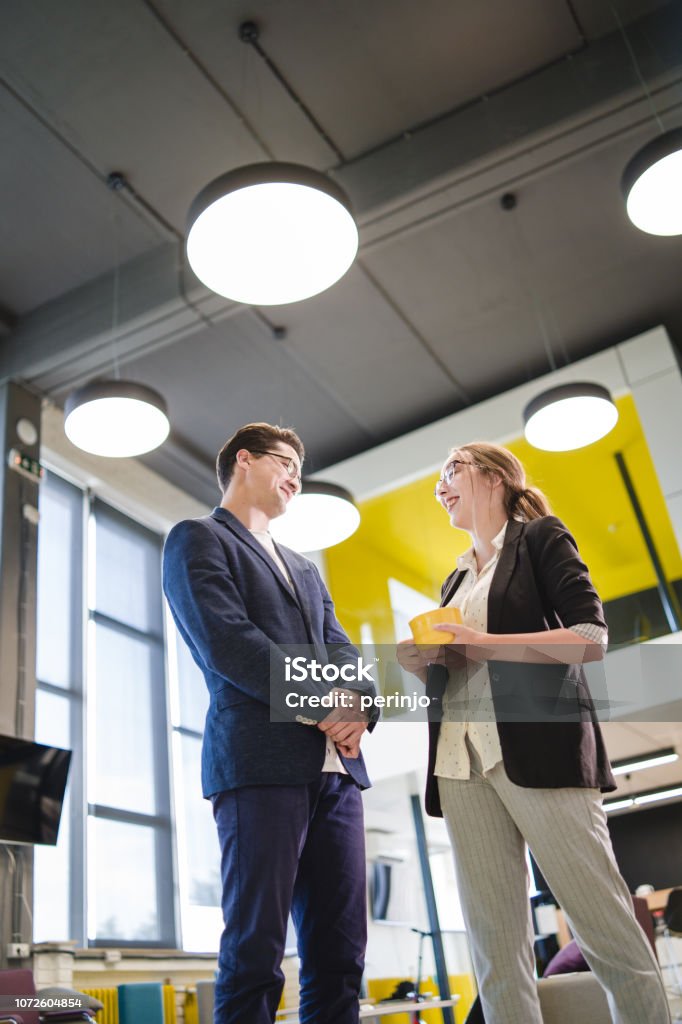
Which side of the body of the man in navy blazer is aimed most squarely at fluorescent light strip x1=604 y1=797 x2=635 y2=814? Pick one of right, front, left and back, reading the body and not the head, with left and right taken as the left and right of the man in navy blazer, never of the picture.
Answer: left

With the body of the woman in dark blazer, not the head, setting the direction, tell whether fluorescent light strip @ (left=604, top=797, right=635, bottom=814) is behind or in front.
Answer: behind

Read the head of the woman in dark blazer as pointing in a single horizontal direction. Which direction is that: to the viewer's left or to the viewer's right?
to the viewer's left

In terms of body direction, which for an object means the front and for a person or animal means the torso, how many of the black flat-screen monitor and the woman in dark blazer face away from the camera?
0

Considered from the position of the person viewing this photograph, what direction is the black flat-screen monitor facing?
facing the viewer and to the right of the viewer

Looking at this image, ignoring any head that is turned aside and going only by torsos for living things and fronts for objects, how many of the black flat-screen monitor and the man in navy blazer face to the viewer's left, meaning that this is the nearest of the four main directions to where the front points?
0

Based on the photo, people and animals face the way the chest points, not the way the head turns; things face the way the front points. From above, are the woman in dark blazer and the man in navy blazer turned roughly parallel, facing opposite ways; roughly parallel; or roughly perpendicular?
roughly perpendicular

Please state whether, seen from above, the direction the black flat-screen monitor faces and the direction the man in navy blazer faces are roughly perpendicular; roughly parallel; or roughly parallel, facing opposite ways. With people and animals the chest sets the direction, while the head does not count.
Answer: roughly parallel

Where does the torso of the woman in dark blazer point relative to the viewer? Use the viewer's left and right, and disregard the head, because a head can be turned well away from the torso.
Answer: facing the viewer and to the left of the viewer

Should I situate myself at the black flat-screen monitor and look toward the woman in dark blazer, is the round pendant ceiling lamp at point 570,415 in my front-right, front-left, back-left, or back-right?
front-left

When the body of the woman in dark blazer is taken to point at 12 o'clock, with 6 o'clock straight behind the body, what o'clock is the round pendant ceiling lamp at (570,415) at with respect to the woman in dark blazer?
The round pendant ceiling lamp is roughly at 5 o'clock from the woman in dark blazer.

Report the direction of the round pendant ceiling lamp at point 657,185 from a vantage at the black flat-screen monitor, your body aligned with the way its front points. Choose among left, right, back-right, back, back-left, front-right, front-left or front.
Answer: front
